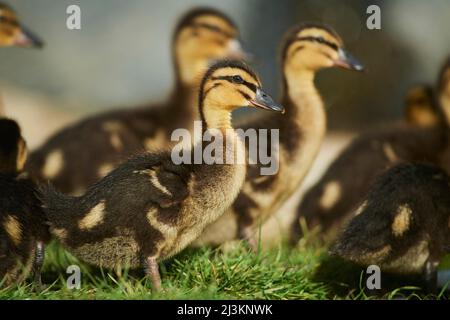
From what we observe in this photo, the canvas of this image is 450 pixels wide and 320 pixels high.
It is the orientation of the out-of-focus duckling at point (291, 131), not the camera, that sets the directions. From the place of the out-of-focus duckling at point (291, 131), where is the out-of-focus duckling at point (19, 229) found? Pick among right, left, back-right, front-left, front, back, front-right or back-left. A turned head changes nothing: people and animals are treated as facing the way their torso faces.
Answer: back-right

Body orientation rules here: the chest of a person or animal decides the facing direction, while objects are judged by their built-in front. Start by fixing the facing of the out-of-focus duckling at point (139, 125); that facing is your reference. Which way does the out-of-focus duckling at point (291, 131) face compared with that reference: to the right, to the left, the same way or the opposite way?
the same way

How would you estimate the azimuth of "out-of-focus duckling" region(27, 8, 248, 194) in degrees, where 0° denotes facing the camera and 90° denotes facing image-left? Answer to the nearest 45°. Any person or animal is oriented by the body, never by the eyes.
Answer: approximately 270°

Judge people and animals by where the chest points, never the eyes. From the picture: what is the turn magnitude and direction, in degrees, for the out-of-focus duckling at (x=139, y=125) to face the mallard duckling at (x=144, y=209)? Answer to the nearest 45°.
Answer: approximately 90° to its right

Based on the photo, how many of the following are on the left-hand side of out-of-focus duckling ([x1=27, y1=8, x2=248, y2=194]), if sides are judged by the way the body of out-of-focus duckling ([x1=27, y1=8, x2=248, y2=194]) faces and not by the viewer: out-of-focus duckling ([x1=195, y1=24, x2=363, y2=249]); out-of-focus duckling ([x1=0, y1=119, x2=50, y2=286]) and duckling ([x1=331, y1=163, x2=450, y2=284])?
0

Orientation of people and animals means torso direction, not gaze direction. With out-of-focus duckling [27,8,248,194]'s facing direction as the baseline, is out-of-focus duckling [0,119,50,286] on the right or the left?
on its right

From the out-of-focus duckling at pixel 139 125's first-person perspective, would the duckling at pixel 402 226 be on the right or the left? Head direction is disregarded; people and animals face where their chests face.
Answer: on its right

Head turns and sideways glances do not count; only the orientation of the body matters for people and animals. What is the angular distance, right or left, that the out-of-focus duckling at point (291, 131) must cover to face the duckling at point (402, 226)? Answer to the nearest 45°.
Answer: approximately 45° to its right

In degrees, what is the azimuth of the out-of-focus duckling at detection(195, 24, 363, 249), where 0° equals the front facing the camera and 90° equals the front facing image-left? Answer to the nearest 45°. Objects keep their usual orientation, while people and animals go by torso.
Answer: approximately 270°

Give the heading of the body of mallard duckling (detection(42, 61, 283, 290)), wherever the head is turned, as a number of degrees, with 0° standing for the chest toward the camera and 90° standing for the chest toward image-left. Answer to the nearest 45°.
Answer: approximately 270°

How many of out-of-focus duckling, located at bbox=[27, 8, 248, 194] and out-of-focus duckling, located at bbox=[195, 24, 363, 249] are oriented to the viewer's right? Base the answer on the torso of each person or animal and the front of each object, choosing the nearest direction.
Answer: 2

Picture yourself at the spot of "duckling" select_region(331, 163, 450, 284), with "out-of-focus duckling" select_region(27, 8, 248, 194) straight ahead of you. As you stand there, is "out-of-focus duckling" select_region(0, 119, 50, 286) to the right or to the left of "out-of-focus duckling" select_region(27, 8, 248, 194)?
left

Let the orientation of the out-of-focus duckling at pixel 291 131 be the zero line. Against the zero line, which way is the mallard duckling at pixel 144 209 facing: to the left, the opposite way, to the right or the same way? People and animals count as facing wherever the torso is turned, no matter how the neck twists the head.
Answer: the same way

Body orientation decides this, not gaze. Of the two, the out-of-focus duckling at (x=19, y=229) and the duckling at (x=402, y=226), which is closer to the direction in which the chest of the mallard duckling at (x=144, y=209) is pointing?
the duckling

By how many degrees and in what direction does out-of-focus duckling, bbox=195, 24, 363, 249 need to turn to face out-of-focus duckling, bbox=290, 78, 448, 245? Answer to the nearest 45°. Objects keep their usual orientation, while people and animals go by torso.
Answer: approximately 45° to its left

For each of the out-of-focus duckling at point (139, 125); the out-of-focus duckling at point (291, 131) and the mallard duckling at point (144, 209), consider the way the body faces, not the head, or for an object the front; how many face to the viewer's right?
3

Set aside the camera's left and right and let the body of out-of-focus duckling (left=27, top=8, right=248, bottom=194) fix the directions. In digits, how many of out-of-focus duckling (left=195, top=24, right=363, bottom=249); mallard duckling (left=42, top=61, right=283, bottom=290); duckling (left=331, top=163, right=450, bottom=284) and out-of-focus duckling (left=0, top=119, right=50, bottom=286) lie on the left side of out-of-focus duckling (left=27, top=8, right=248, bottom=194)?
0

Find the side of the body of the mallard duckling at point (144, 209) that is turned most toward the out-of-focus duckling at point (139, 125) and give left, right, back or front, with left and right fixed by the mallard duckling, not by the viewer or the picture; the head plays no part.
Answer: left
